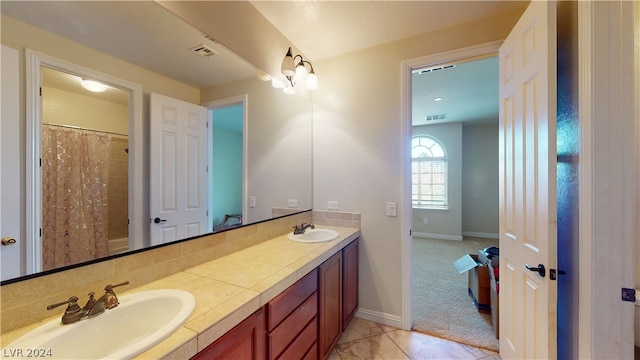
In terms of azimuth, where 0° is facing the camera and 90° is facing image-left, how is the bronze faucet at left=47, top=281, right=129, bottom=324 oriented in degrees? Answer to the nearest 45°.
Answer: approximately 315°

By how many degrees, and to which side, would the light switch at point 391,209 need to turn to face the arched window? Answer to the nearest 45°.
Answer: approximately 180°

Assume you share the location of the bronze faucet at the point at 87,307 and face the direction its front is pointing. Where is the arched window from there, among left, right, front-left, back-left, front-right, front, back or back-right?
front-left

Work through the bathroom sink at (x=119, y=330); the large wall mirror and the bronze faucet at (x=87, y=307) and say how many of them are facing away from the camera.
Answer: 0

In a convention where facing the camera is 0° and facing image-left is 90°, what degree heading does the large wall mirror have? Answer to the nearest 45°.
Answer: approximately 315°

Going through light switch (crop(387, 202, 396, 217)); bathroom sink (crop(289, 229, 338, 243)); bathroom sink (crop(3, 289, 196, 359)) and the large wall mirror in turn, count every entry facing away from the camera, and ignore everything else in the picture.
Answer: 0

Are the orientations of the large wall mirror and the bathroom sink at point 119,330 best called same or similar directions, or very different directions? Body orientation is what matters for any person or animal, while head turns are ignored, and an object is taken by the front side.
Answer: same or similar directions

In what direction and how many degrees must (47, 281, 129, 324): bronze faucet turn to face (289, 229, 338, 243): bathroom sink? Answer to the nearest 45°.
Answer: approximately 45° to its left

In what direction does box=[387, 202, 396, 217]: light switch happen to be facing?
toward the camera

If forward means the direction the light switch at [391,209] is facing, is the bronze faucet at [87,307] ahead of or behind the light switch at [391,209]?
ahead

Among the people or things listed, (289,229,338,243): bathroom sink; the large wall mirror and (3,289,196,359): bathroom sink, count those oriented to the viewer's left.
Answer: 0

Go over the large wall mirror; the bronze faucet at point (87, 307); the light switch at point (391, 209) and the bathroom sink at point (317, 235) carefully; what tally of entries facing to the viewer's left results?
0

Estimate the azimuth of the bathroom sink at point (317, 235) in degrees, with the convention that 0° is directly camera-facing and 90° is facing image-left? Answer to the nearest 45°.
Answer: approximately 315°

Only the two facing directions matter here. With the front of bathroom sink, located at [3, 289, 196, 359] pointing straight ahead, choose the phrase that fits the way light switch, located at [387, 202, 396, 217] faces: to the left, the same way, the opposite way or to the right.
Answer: to the right
